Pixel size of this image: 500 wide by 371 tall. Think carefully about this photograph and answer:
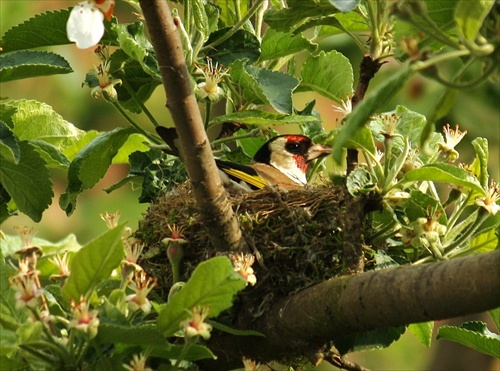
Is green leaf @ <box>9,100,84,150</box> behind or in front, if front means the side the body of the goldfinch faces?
behind

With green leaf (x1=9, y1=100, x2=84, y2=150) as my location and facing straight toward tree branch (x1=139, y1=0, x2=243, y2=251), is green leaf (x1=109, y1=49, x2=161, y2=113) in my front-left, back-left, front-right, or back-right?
front-left

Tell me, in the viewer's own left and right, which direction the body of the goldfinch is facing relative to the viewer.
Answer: facing to the right of the viewer
